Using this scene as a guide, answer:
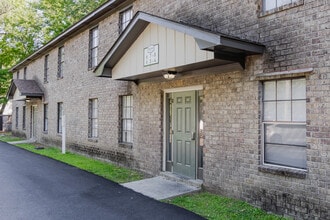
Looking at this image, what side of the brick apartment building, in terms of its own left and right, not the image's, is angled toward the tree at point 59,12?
right

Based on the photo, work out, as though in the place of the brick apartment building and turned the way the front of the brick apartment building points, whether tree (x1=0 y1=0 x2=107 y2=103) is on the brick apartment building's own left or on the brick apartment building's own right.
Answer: on the brick apartment building's own right
